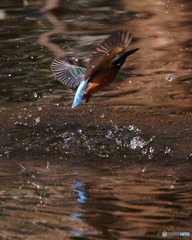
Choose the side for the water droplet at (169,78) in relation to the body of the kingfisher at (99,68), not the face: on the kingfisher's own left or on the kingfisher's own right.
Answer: on the kingfisher's own left

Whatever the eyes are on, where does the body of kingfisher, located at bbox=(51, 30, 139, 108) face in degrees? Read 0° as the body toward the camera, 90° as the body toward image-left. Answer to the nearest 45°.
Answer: approximately 270°
